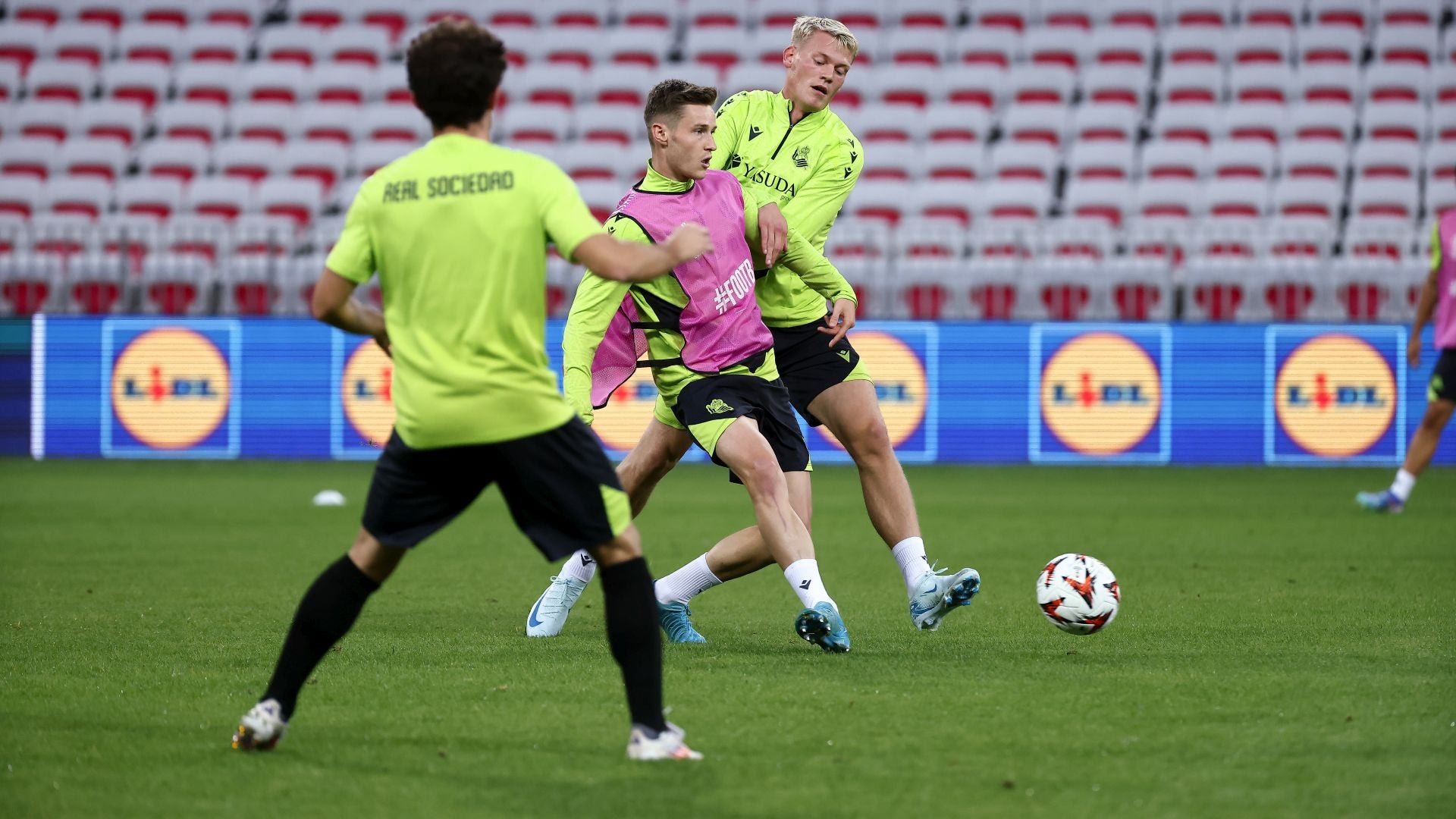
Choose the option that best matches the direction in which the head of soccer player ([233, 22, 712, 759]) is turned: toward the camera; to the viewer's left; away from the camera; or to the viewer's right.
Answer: away from the camera

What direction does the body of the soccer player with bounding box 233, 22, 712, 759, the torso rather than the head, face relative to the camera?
away from the camera

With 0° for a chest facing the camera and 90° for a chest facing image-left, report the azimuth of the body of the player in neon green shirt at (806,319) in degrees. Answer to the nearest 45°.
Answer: approximately 0°

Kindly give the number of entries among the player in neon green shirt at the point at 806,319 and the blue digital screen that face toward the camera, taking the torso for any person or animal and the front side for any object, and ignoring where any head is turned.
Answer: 2

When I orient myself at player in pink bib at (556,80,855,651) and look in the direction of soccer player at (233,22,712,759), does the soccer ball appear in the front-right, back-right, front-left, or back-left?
back-left

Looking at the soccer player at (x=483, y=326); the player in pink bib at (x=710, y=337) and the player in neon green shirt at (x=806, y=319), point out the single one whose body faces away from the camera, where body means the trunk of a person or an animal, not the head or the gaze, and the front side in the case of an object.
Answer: the soccer player

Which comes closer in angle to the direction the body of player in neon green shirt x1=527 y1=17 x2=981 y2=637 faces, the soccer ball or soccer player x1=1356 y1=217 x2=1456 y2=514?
the soccer ball

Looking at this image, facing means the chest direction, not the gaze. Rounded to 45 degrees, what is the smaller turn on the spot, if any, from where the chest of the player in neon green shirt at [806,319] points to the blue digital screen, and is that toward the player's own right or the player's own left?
approximately 180°

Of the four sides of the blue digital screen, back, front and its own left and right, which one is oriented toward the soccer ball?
front

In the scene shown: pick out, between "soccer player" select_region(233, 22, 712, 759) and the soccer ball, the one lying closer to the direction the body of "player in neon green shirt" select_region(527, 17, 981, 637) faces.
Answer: the soccer player

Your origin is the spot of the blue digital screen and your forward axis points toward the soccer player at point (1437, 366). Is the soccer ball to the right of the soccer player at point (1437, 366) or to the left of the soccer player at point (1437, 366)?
right

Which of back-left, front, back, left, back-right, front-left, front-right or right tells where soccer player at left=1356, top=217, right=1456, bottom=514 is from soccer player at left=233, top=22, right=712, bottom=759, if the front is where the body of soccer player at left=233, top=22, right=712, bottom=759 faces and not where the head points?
front-right

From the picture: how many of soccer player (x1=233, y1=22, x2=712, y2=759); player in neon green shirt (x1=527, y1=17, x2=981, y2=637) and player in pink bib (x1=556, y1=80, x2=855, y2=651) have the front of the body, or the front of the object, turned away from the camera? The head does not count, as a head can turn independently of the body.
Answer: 1

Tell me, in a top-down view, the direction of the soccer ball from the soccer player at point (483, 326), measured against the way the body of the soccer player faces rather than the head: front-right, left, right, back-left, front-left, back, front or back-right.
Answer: front-right
